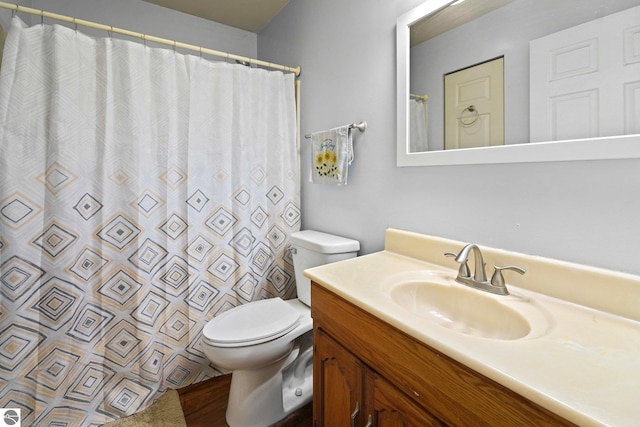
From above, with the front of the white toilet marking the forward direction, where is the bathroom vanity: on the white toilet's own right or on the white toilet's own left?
on the white toilet's own left

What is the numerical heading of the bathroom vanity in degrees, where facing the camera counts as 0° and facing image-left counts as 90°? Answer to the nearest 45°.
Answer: approximately 45°

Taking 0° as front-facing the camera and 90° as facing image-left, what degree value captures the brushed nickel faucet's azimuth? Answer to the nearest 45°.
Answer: approximately 45°

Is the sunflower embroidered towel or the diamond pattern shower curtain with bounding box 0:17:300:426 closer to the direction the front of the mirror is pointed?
the diamond pattern shower curtain

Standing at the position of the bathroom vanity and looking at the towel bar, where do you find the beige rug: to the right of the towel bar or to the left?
left

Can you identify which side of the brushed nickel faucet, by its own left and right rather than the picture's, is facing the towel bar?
right
